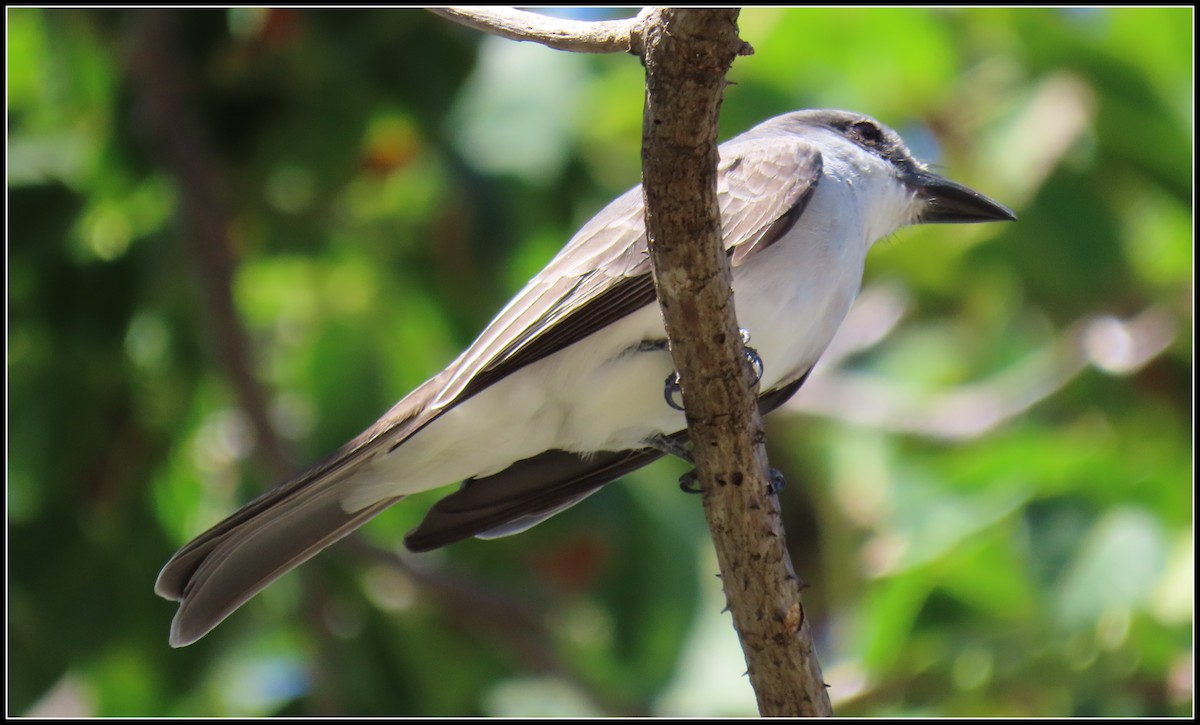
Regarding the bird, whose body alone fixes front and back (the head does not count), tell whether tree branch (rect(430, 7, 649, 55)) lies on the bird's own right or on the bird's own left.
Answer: on the bird's own right

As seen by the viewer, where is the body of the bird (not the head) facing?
to the viewer's right
